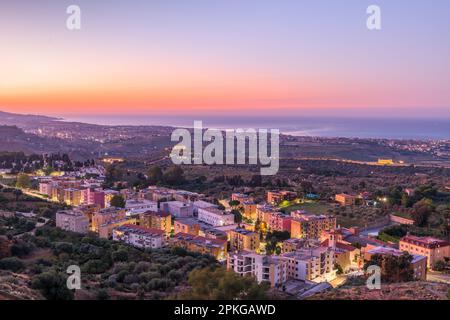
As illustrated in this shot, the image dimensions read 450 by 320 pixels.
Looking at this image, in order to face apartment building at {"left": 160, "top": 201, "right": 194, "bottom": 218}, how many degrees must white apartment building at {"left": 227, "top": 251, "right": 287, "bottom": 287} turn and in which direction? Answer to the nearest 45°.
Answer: approximately 135° to its right

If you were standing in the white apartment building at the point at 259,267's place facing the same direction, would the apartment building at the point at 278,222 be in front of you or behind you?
behind

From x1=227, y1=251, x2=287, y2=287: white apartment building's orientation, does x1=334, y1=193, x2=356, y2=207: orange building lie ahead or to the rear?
to the rear

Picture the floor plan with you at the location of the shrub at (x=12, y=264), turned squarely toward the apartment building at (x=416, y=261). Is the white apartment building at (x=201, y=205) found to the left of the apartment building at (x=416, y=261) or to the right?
left

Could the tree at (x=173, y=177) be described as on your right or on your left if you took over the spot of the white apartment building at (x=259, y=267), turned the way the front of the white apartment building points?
on your right

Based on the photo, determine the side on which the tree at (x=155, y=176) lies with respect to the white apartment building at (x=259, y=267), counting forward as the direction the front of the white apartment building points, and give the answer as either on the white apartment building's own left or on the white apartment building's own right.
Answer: on the white apartment building's own right

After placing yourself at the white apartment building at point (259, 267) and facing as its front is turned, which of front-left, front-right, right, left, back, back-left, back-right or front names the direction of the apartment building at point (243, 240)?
back-right

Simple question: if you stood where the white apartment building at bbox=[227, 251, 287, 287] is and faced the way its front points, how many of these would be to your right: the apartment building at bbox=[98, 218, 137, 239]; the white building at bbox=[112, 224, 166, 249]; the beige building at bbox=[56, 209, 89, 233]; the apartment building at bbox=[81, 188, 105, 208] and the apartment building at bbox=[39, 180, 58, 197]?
5

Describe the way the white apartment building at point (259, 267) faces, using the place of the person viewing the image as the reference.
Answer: facing the viewer and to the left of the viewer
